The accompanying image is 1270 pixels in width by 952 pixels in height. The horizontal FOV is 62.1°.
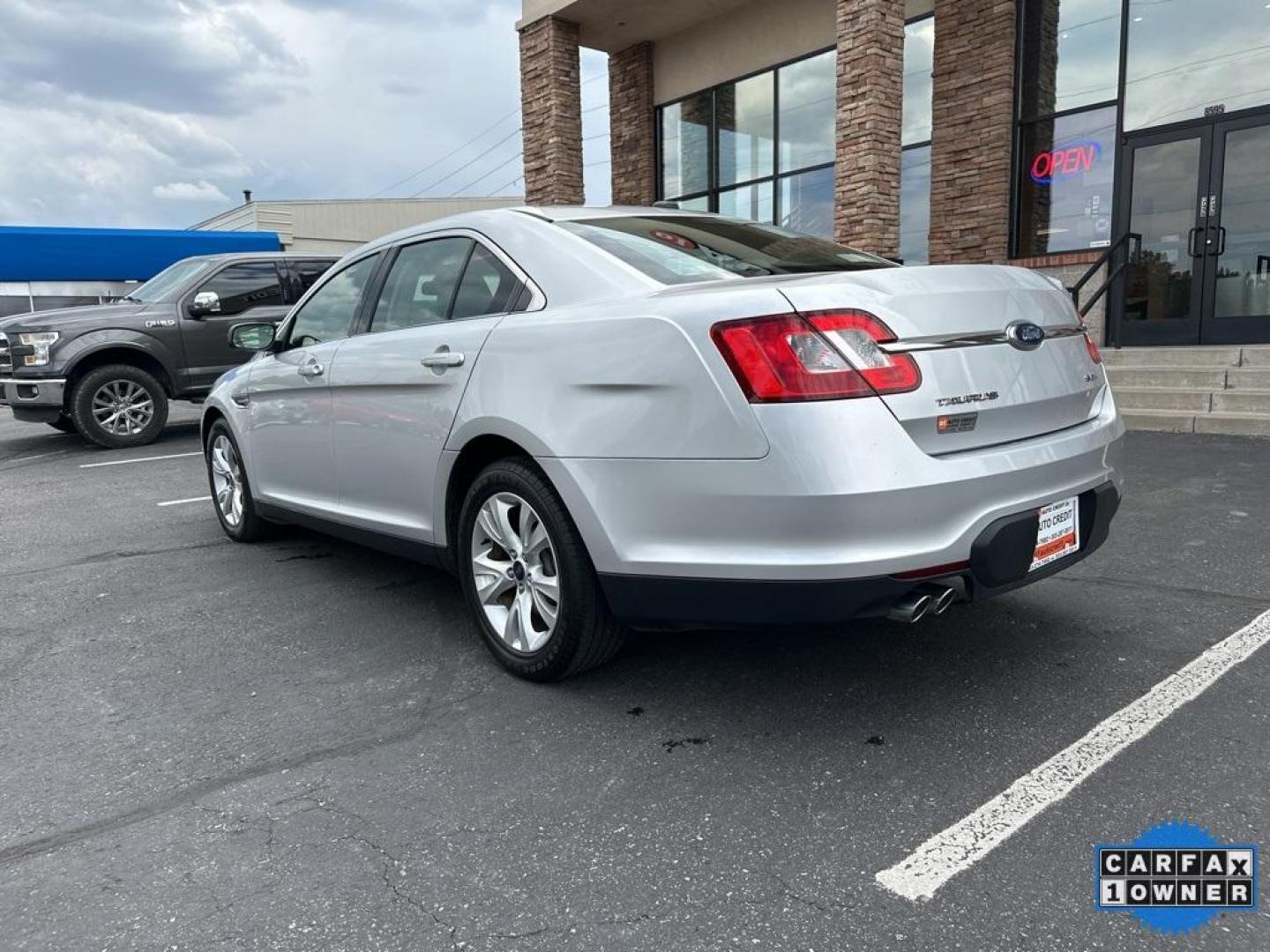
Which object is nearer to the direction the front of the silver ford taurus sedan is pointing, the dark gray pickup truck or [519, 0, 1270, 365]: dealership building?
the dark gray pickup truck

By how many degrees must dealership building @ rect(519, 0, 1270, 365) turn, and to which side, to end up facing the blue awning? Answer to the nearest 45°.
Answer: approximately 45° to its right

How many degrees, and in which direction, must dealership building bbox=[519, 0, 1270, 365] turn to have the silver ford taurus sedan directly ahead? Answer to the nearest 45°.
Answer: approximately 45° to its left

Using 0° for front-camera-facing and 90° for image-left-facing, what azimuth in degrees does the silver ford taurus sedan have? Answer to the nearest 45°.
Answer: approximately 135°

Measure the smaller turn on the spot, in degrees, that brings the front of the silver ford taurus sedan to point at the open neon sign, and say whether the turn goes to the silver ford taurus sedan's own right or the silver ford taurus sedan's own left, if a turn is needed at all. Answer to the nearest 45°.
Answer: approximately 90° to the silver ford taurus sedan's own right

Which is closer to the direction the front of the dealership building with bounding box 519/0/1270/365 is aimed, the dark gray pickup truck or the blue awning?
the dark gray pickup truck

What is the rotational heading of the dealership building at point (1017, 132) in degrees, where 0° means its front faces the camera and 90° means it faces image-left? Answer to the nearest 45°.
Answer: approximately 45°

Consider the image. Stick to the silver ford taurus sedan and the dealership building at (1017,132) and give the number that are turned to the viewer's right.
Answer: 0

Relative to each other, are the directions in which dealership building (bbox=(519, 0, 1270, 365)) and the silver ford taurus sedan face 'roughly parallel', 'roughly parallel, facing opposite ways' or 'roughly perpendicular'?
roughly perpendicular

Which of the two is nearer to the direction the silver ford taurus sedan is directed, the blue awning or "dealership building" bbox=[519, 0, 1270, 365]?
the blue awning

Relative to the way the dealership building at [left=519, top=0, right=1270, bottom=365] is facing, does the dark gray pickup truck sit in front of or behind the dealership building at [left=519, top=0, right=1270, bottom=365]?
in front

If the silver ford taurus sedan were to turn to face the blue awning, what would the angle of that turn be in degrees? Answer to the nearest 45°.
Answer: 0° — it already faces it
